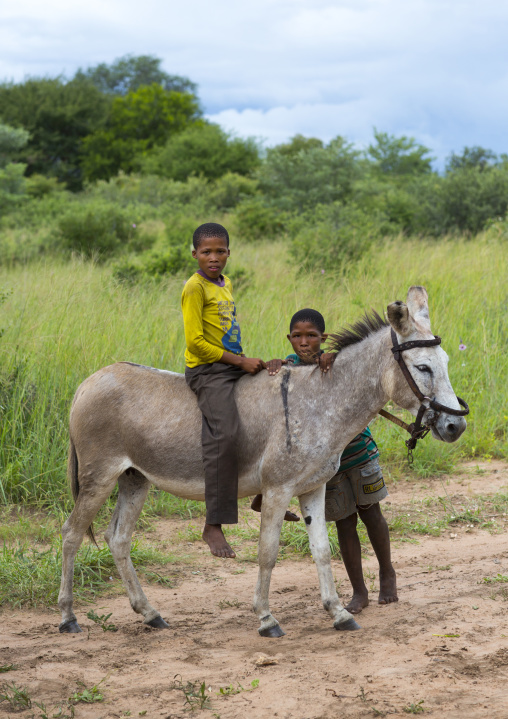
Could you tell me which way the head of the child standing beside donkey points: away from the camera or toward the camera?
toward the camera

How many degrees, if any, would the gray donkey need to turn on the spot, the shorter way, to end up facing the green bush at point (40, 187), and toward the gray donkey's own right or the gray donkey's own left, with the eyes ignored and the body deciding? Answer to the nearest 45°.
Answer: approximately 90° to the gray donkey's own left

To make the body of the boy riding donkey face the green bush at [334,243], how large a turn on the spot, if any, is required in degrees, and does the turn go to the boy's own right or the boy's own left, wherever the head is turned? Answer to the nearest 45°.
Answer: approximately 135° to the boy's own left

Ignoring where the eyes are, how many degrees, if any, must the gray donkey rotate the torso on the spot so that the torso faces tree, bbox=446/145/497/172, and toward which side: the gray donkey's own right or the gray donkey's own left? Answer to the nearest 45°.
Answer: approximately 90° to the gray donkey's own left

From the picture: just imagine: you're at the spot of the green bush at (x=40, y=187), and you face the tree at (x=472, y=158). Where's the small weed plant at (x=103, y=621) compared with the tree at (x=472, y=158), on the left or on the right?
right

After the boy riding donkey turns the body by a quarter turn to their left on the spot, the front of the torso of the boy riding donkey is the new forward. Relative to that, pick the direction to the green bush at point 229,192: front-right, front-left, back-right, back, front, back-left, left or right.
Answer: front-left

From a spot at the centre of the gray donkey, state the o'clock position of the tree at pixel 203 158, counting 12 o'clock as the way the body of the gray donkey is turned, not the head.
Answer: The tree is roughly at 9 o'clock from the gray donkey.

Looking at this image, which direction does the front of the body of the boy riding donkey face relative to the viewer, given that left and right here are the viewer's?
facing the viewer and to the right of the viewer

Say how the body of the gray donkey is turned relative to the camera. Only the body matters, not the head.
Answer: to the viewer's right

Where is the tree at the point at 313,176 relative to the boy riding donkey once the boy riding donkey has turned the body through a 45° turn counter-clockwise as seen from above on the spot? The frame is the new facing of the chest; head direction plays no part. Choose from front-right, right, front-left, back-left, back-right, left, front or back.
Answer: left

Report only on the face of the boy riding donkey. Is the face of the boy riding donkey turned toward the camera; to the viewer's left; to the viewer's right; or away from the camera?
toward the camera
